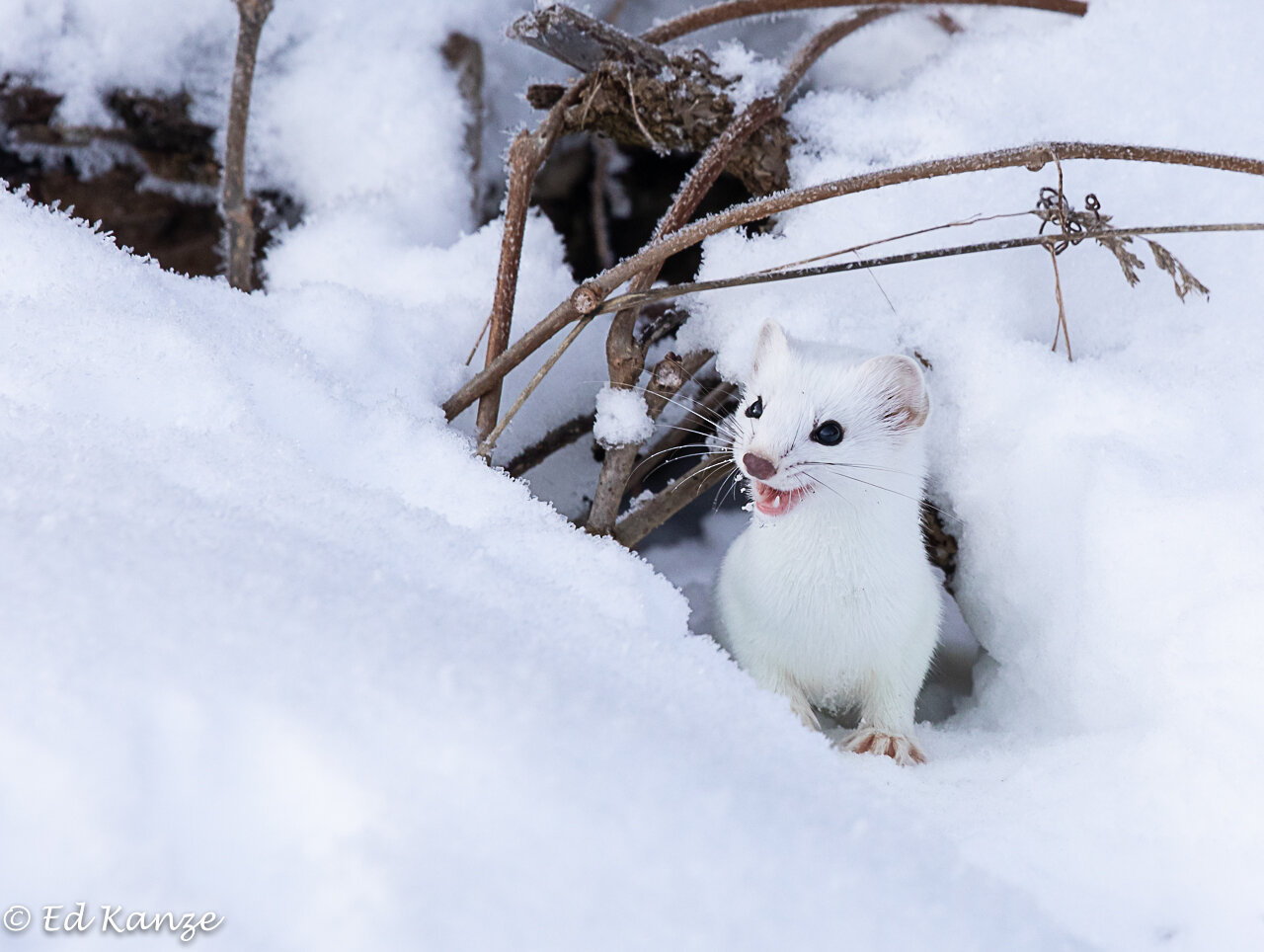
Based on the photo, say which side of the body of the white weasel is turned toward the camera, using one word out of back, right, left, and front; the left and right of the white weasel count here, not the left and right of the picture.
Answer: front

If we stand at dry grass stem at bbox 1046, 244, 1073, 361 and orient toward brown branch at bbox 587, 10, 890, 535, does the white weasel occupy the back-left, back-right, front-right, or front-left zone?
front-left
